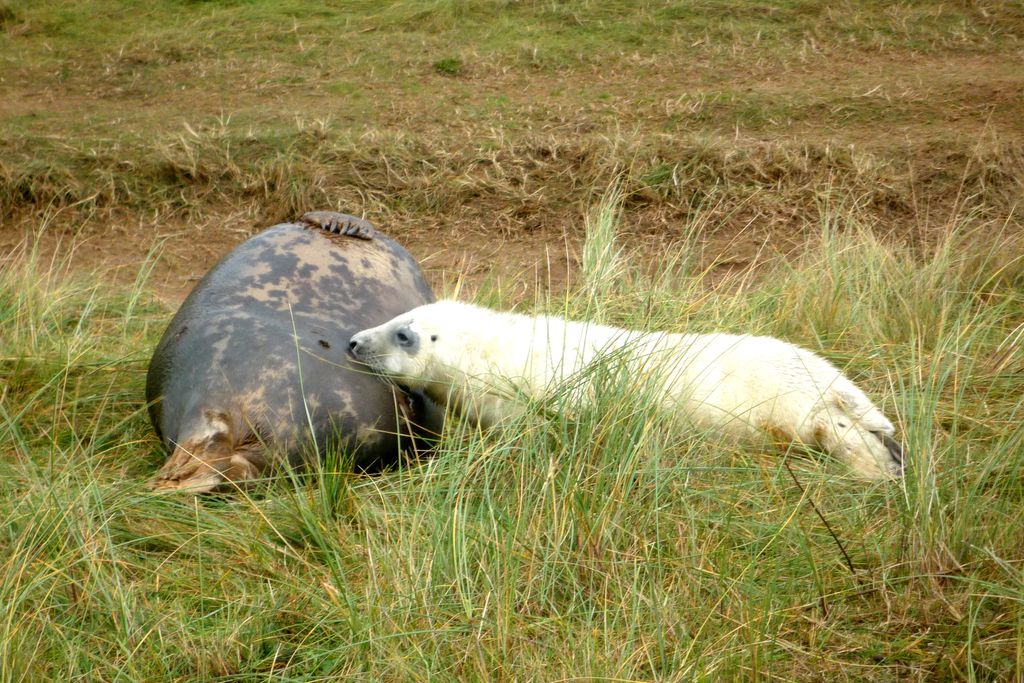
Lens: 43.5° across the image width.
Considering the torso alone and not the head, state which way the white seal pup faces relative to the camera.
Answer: to the viewer's left

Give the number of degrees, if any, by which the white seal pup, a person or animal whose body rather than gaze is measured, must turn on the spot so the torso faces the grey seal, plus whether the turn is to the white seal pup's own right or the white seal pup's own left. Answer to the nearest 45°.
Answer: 0° — it already faces it
